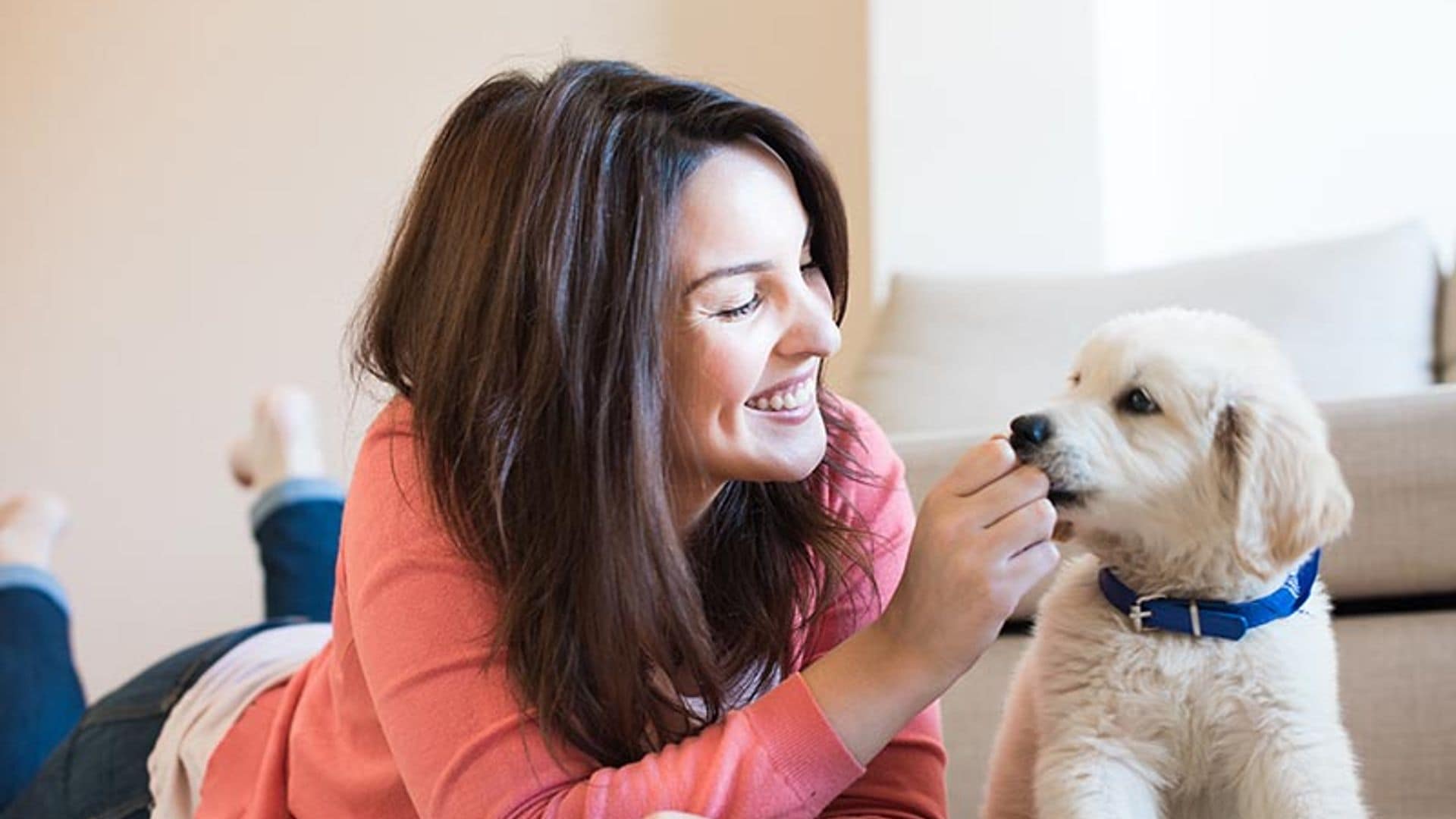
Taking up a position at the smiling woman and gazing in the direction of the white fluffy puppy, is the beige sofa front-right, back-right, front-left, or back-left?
front-left

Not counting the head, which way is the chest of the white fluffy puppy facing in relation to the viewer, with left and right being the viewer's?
facing the viewer

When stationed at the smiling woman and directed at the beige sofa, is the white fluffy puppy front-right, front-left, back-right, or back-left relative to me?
front-right

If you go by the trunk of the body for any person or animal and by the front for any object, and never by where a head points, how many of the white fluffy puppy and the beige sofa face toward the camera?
2

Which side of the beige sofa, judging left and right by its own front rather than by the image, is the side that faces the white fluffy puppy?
front

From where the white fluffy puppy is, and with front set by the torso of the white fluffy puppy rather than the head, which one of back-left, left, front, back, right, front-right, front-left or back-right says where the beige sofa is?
back

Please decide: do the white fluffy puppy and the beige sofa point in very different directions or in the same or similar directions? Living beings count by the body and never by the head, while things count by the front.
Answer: same or similar directions

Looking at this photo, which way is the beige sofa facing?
toward the camera

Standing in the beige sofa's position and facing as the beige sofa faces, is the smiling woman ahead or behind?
ahead
